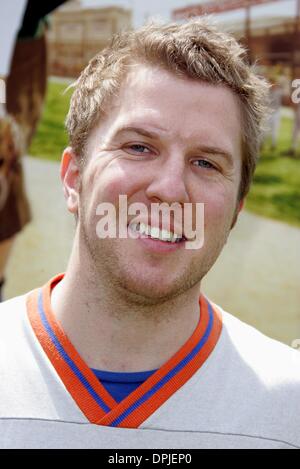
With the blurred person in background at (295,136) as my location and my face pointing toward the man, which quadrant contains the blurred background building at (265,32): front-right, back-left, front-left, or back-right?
back-right

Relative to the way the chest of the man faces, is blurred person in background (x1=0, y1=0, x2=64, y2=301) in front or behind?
behind

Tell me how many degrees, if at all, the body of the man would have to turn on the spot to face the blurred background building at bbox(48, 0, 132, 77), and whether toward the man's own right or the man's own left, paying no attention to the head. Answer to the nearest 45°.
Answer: approximately 180°

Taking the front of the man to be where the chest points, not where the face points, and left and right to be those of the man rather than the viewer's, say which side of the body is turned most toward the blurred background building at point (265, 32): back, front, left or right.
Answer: back

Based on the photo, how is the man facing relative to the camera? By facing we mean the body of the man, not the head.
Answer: toward the camera

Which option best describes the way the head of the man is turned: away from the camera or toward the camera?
toward the camera
